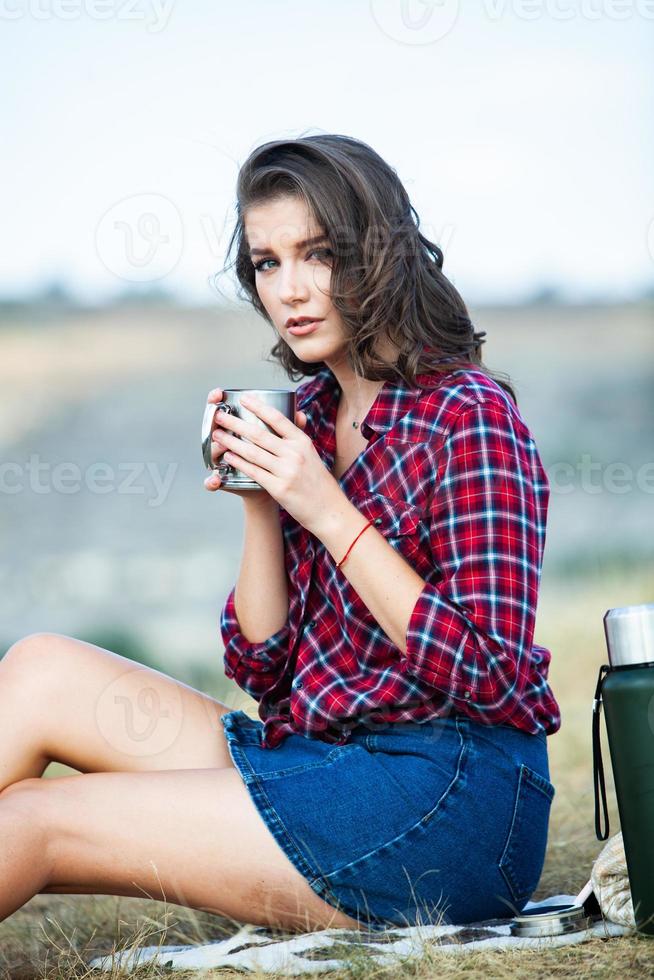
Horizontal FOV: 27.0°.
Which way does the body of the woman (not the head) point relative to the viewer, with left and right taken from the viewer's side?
facing the viewer and to the left of the viewer
